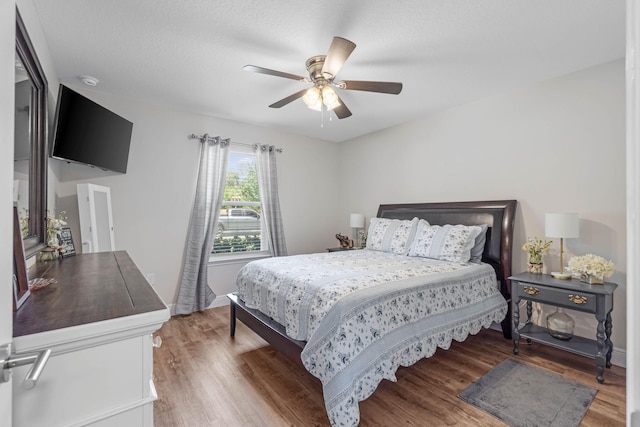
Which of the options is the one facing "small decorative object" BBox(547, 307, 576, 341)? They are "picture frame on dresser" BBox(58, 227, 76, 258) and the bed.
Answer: the picture frame on dresser

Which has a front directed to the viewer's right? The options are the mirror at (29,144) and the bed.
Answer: the mirror

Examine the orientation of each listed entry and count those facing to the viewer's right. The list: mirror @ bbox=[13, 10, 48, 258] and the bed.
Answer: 1

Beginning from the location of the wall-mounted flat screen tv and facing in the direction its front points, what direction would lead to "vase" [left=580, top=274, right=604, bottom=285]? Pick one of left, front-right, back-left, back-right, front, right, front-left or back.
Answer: front

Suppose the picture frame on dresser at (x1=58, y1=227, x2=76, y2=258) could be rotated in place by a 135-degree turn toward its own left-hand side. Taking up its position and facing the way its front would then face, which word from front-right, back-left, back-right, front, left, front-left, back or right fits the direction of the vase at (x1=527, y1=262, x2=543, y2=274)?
back-right

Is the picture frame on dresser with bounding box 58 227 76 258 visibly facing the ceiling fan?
yes

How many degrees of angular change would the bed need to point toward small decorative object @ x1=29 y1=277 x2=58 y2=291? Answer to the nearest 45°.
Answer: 0° — it already faces it

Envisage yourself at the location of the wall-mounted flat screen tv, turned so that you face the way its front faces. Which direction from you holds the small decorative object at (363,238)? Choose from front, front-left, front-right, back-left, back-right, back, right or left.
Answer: front-left

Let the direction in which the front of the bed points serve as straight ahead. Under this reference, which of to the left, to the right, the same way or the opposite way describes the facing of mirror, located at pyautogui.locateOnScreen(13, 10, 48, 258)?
the opposite way

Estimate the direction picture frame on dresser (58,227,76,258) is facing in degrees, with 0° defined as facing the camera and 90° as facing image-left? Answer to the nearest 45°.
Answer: approximately 315°

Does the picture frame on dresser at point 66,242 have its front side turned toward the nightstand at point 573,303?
yes

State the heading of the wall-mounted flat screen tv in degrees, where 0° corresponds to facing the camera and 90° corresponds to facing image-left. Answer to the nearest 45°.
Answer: approximately 315°

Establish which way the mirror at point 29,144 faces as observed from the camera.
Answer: facing to the right of the viewer

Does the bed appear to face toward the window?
no

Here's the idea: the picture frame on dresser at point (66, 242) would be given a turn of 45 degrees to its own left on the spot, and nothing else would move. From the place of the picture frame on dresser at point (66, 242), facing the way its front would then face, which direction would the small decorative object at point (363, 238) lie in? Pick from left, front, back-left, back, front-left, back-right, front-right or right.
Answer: front

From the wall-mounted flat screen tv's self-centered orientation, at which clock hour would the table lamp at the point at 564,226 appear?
The table lamp is roughly at 12 o'clock from the wall-mounted flat screen tv.

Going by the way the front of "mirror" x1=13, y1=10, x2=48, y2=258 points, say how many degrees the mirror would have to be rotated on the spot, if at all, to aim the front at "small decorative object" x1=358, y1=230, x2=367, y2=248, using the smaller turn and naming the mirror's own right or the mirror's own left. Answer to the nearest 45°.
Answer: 0° — it already faces it

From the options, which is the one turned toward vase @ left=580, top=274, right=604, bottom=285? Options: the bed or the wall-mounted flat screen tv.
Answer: the wall-mounted flat screen tv

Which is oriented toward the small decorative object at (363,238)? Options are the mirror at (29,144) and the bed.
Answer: the mirror

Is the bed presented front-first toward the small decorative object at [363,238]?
no

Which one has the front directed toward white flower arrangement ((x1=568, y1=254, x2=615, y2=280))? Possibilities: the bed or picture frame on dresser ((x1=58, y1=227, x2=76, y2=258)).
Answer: the picture frame on dresser

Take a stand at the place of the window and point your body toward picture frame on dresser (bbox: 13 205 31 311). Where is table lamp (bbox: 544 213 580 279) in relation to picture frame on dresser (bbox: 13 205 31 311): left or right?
left
